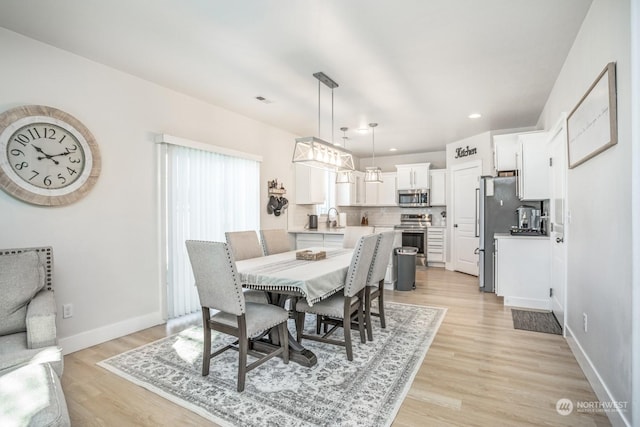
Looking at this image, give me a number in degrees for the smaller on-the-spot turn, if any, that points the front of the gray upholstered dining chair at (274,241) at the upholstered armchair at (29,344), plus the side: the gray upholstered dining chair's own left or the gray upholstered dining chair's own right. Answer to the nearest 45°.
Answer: approximately 90° to the gray upholstered dining chair's own right

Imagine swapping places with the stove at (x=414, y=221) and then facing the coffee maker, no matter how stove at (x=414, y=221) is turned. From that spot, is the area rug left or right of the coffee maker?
right

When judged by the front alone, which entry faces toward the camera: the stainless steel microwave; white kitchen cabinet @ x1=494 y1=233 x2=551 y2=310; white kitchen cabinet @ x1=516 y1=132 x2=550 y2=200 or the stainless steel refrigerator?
the stainless steel microwave

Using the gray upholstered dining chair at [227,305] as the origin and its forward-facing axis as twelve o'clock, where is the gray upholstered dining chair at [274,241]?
the gray upholstered dining chair at [274,241] is roughly at 11 o'clock from the gray upholstered dining chair at [227,305].

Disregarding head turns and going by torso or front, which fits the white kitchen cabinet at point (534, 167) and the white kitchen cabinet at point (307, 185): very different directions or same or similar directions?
very different directions

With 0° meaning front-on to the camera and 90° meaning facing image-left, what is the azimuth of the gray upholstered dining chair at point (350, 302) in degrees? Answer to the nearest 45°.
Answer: approximately 135°

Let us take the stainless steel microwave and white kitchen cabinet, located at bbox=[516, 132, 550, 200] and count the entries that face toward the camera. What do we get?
1

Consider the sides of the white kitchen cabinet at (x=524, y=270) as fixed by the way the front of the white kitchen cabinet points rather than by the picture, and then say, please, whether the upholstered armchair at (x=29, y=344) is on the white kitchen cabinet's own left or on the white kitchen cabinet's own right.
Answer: on the white kitchen cabinet's own left

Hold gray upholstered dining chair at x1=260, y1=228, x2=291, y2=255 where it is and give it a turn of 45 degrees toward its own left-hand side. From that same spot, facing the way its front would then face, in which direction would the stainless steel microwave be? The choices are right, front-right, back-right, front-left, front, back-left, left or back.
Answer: front-left

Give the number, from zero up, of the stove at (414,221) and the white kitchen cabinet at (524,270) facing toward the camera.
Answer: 1

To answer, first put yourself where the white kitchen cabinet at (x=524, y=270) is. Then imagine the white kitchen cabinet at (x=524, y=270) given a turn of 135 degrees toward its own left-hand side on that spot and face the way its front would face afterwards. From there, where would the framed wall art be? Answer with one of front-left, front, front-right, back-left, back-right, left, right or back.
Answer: front-right

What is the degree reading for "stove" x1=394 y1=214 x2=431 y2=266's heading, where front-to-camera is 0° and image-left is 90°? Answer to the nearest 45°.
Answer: approximately 0°

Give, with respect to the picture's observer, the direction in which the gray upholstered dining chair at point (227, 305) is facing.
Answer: facing away from the viewer and to the right of the viewer

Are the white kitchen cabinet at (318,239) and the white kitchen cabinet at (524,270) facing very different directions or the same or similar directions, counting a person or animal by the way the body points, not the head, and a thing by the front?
very different directions

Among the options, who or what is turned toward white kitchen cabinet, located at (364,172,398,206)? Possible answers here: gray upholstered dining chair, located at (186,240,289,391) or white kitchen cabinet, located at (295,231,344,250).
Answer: the gray upholstered dining chair

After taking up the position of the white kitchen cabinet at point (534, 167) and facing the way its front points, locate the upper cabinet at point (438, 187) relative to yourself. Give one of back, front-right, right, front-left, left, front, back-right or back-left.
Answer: front-right

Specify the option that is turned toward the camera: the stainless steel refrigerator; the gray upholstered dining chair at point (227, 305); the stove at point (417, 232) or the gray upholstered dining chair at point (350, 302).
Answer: the stove
